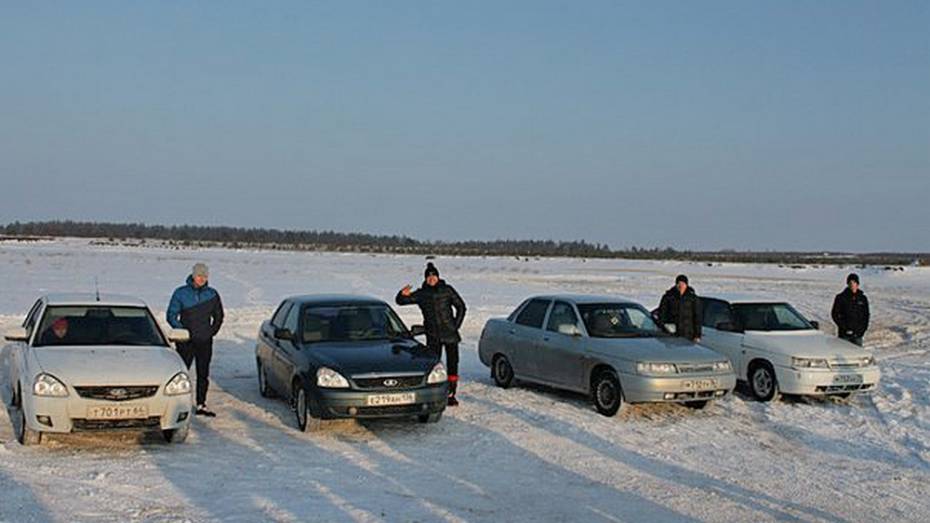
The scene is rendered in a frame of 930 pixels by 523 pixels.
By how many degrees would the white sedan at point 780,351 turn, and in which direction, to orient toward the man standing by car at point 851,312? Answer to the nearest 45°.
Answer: approximately 90° to its left

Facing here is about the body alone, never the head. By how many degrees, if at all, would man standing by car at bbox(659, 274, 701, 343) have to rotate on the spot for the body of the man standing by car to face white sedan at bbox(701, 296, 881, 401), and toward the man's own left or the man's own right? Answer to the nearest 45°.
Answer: approximately 90° to the man's own left

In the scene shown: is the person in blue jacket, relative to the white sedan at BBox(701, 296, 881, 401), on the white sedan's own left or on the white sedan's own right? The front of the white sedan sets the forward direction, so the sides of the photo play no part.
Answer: on the white sedan's own right

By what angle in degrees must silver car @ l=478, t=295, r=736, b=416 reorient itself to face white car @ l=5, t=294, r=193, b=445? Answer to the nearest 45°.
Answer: approximately 90° to its right

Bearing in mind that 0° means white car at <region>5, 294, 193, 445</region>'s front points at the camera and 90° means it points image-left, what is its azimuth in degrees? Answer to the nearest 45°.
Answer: approximately 0°

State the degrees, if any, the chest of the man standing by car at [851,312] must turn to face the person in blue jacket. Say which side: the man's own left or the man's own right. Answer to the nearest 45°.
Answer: approximately 45° to the man's own right

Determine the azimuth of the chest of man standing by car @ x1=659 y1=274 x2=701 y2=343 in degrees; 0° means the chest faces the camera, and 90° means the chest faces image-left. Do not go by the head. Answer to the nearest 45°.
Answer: approximately 0°
